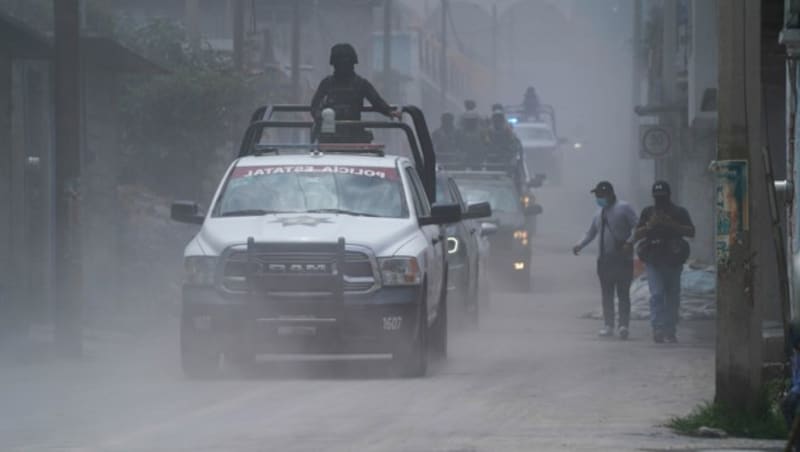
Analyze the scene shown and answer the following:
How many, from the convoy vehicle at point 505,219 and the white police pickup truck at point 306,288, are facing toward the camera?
2

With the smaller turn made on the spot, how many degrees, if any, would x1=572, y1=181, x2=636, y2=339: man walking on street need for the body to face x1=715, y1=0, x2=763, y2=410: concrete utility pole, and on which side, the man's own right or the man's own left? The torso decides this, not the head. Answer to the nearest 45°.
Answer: approximately 45° to the man's own left

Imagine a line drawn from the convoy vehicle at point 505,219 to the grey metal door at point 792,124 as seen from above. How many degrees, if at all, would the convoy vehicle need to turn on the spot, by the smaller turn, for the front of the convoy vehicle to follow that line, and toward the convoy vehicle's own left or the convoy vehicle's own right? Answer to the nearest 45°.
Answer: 0° — it already faces it

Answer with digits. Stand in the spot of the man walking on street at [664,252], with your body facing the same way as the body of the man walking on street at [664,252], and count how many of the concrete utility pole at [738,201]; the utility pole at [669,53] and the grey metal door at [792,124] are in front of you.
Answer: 2

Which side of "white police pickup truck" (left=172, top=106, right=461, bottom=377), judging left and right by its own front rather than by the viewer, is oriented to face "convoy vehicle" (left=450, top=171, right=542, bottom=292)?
back

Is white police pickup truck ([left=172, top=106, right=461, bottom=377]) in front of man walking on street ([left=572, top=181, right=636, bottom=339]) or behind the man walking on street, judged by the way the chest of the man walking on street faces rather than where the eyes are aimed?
in front

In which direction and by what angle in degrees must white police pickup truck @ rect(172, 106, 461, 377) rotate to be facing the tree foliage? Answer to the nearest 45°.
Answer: approximately 180°

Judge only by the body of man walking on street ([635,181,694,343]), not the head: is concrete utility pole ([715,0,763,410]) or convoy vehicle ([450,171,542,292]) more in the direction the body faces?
the concrete utility pole

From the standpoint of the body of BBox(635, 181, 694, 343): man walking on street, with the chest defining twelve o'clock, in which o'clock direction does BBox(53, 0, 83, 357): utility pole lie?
The utility pole is roughly at 2 o'clock from the man walking on street.

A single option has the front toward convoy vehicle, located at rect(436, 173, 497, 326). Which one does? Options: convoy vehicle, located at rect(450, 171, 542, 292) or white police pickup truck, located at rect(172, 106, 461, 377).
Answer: convoy vehicle, located at rect(450, 171, 542, 292)
